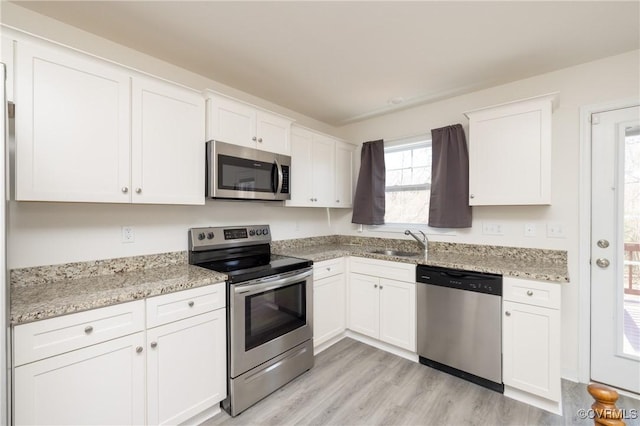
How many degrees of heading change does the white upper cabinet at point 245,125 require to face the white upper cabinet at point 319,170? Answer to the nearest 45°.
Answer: approximately 90° to its left

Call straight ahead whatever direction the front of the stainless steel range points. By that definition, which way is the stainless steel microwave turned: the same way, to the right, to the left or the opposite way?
the same way

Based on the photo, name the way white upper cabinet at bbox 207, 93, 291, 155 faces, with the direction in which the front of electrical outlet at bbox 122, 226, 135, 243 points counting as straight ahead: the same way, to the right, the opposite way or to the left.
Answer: the same way

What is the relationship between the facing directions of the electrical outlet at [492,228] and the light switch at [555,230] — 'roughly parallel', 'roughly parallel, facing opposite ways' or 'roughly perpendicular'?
roughly parallel

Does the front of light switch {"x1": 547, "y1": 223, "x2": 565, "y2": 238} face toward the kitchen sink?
no

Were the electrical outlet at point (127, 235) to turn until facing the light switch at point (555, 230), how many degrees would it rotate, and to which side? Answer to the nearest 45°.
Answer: approximately 45° to its left

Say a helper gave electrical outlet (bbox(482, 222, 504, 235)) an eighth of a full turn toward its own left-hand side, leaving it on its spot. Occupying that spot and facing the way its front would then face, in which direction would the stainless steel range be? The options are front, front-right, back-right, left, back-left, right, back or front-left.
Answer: right

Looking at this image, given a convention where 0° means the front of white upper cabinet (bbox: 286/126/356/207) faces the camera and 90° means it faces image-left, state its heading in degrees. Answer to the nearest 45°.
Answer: approximately 315°

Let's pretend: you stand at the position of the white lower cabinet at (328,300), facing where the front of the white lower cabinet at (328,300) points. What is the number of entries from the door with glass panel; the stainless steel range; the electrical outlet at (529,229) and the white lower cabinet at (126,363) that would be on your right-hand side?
2

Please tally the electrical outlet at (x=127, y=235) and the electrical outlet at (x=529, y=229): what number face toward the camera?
2

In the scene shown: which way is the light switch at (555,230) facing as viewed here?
toward the camera

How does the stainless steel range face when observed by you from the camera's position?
facing the viewer and to the right of the viewer
